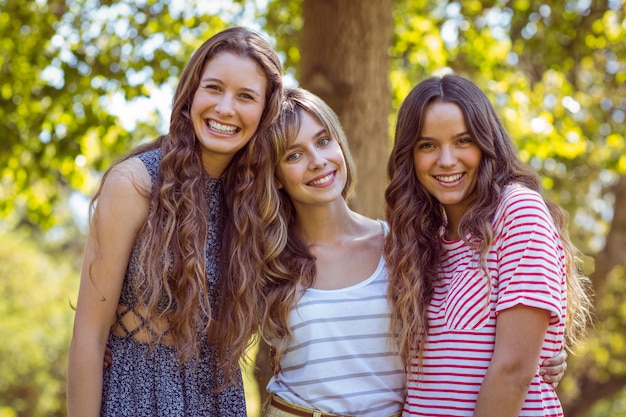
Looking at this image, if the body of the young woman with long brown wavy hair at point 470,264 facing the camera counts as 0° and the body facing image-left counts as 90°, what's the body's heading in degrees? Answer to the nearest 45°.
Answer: approximately 45°

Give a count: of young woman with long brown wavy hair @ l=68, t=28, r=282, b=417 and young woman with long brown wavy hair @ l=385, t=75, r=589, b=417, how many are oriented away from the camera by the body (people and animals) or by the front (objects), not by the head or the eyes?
0

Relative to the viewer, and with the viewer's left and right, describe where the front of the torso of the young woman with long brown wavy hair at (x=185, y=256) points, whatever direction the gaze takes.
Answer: facing the viewer and to the right of the viewer

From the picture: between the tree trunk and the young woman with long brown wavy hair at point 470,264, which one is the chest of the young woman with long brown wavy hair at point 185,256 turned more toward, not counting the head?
the young woman with long brown wavy hair

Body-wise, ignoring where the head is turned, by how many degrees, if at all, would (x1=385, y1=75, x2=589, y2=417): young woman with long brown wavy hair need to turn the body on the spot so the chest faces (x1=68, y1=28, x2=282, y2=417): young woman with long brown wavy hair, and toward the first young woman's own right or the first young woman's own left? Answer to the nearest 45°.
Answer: approximately 45° to the first young woman's own right

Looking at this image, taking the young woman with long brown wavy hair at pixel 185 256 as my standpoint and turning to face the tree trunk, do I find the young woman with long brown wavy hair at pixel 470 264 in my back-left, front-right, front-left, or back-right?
front-right
